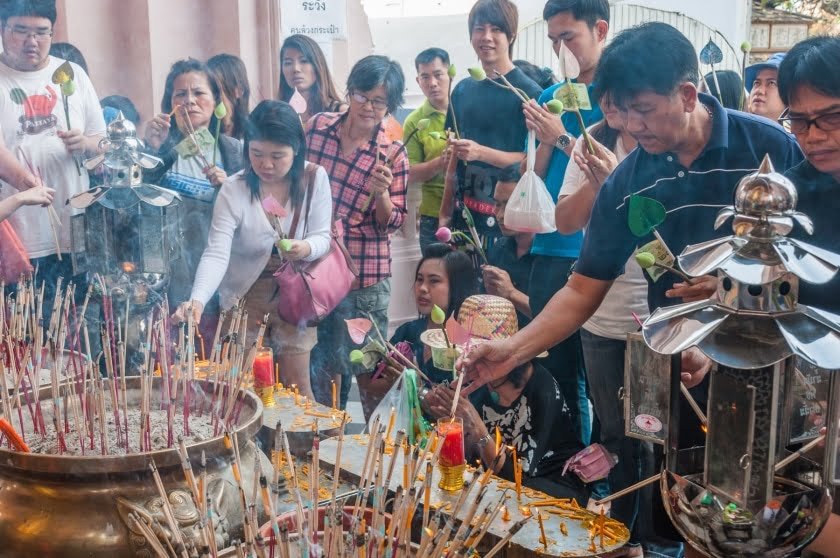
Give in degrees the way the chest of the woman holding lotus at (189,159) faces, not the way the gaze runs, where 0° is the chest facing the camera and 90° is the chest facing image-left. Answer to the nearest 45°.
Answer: approximately 0°

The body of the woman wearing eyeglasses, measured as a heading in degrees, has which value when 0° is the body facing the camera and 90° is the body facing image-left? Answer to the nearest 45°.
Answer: approximately 0°

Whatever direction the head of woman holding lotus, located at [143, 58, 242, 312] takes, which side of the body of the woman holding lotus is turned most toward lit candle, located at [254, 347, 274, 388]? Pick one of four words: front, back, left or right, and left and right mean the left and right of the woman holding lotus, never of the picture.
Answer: front

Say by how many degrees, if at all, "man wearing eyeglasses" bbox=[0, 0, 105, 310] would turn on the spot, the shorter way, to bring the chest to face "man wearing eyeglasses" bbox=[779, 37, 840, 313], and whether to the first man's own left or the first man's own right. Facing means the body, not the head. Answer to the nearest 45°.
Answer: approximately 45° to the first man's own left
